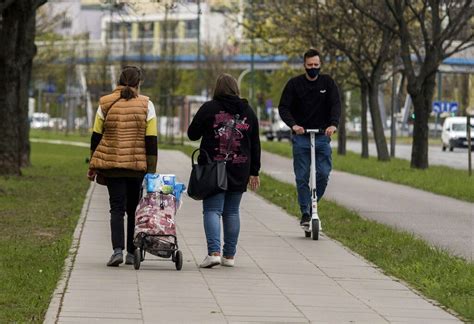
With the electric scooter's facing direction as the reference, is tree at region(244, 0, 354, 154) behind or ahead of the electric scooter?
behind

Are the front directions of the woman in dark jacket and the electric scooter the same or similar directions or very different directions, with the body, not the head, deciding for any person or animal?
very different directions

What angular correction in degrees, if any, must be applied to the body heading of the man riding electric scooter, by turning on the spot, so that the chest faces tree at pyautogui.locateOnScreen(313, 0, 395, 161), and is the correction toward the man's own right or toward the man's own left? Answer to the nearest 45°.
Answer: approximately 180°

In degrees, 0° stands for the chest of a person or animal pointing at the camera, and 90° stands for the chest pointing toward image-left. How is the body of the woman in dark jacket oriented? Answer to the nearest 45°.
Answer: approximately 180°

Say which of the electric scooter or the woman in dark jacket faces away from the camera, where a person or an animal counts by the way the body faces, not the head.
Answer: the woman in dark jacket

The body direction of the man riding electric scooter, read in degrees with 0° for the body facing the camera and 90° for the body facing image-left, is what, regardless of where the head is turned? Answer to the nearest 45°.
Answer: approximately 0°

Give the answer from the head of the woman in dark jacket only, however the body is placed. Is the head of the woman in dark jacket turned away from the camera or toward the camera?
away from the camera

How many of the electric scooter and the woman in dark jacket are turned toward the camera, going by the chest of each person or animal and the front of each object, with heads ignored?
1
